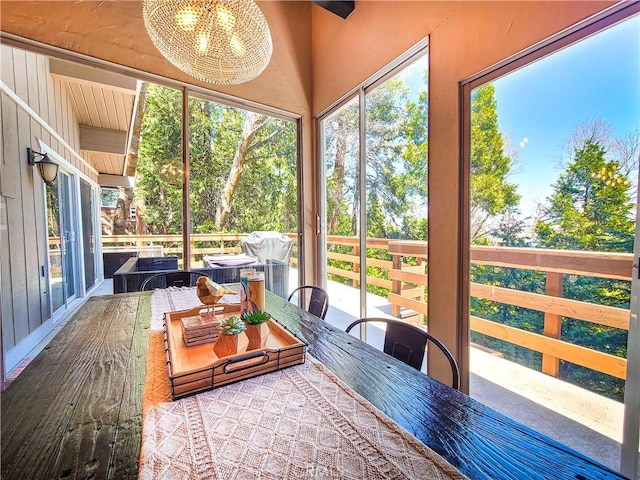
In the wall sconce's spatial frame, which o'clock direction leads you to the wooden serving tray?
The wooden serving tray is roughly at 3 o'clock from the wall sconce.

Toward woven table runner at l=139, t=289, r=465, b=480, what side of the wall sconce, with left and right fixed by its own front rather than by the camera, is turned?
right

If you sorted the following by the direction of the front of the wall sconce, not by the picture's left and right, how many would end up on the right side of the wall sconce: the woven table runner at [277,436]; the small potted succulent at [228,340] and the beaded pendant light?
3

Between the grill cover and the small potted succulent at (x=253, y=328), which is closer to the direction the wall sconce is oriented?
the grill cover

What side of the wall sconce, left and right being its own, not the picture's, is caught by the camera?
right

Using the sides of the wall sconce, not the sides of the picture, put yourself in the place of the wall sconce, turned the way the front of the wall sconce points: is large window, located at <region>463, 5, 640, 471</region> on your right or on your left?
on your right

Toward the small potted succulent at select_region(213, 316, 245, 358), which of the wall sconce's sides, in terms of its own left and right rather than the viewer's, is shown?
right

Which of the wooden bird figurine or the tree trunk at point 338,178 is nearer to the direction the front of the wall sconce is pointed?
the tree trunk
